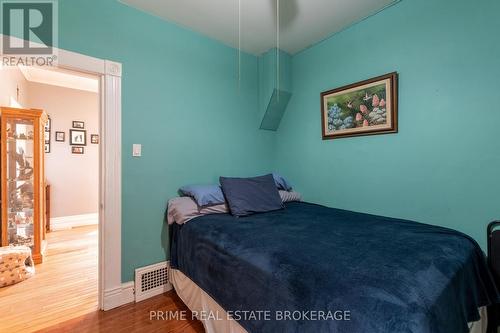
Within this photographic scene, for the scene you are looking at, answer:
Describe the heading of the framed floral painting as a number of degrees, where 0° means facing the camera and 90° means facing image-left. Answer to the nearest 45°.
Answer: approximately 45°

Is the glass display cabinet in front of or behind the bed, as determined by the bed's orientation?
behind

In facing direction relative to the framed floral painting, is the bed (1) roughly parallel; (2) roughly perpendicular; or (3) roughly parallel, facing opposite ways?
roughly perpendicular

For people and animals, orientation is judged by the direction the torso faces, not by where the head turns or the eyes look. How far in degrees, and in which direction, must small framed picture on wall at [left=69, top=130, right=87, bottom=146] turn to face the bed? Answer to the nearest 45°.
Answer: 0° — it already faces it

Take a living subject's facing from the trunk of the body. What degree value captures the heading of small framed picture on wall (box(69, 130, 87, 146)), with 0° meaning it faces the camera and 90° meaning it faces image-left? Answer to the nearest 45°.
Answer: approximately 0°

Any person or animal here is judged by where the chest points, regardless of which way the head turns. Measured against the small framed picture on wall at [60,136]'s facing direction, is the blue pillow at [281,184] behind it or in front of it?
in front

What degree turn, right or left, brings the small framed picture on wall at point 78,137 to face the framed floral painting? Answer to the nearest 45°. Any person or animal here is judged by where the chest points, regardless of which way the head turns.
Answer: approximately 45° to its left
